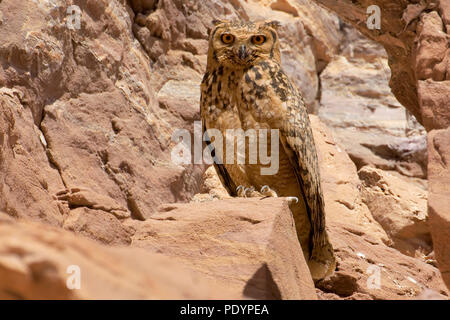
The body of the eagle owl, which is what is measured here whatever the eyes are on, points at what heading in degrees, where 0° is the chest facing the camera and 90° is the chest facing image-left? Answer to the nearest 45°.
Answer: approximately 45°

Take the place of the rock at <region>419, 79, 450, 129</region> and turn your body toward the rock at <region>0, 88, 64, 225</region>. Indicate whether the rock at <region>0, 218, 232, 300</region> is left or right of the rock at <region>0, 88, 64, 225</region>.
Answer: left

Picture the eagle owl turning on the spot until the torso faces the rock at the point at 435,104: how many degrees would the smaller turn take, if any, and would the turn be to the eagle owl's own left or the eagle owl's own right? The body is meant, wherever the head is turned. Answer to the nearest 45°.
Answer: approximately 135° to the eagle owl's own left

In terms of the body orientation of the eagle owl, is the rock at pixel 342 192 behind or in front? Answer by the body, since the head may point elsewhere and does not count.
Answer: behind
